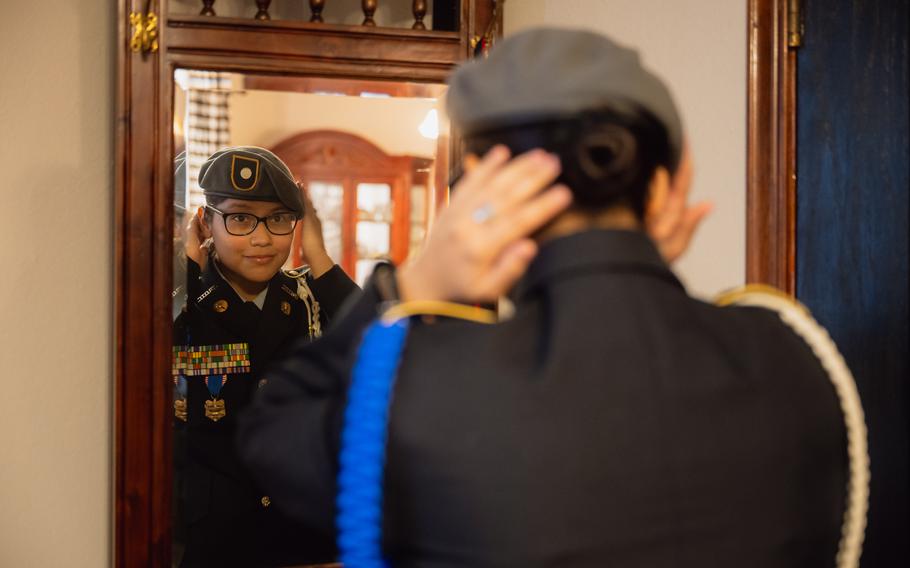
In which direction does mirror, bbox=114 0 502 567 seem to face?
toward the camera
